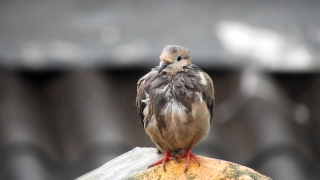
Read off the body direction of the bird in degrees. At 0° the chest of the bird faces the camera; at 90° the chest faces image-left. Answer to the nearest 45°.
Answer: approximately 0°
